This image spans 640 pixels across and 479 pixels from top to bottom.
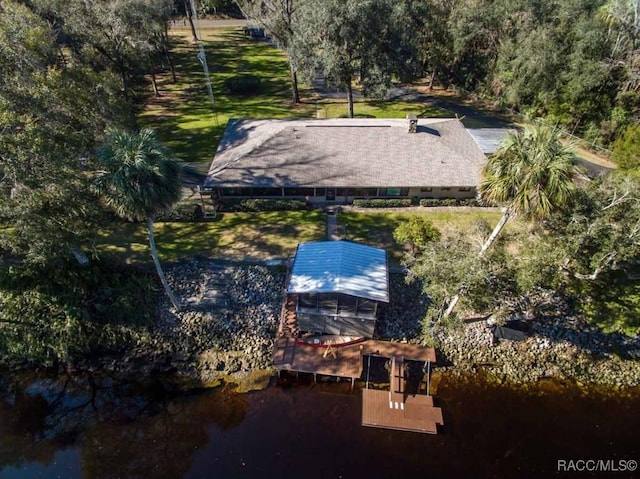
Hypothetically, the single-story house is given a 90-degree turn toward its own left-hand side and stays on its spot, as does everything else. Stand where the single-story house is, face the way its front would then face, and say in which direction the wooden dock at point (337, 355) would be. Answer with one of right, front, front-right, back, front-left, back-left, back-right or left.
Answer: right

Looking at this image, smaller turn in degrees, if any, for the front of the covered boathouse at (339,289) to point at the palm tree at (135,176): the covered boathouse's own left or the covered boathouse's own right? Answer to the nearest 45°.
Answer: approximately 90° to the covered boathouse's own right

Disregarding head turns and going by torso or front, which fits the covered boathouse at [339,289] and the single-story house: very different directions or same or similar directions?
same or similar directions

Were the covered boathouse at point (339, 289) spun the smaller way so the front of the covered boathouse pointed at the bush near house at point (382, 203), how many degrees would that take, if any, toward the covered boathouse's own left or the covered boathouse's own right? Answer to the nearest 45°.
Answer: approximately 180°

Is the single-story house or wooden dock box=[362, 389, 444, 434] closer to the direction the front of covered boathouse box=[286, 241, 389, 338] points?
the wooden dock

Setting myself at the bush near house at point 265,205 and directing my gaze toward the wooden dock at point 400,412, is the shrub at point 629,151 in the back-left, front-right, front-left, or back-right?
front-left

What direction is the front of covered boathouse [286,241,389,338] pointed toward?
toward the camera

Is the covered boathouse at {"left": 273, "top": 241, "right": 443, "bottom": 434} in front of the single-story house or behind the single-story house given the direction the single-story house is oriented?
in front

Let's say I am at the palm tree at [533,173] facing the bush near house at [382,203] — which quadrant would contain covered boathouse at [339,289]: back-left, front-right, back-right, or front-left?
front-left

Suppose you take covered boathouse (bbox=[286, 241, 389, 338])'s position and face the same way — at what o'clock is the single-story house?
The single-story house is roughly at 6 o'clock from the covered boathouse.

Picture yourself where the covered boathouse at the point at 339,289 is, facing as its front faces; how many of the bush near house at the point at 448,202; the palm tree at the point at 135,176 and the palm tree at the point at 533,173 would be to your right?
1
